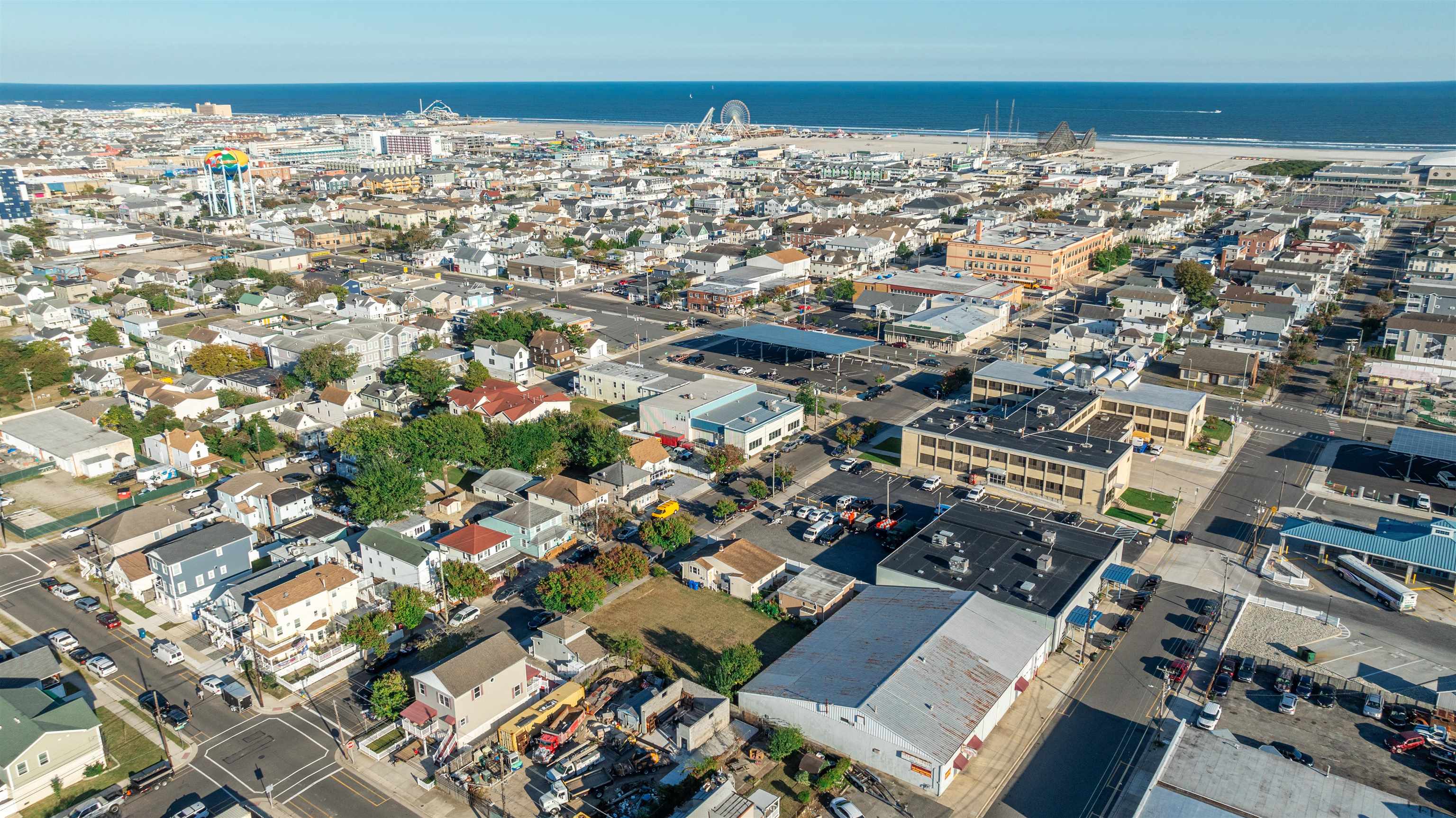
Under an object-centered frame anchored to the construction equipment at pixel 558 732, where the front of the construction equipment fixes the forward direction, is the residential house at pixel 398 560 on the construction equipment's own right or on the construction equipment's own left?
on the construction equipment's own right

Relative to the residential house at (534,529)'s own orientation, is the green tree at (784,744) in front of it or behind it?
in front

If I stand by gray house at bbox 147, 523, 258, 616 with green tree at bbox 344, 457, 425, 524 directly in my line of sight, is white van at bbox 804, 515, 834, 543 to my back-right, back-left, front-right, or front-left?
front-right

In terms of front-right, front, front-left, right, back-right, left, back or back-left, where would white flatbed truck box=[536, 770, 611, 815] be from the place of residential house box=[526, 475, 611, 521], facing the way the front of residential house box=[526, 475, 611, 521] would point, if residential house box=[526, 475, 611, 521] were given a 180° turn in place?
back-left

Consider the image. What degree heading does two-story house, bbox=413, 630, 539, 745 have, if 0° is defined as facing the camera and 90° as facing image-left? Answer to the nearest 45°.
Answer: approximately 45°

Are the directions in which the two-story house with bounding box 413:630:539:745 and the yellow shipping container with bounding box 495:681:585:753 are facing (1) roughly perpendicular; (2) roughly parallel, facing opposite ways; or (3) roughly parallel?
roughly parallel

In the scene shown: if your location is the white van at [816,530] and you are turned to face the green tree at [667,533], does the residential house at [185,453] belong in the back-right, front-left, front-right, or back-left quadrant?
front-right

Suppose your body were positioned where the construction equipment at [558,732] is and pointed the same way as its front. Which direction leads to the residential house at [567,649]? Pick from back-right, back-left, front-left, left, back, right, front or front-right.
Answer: back-right

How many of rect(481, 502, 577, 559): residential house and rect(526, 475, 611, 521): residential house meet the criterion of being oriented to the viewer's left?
0
